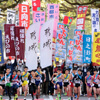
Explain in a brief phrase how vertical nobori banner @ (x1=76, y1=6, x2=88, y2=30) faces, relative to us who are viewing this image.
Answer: facing the viewer

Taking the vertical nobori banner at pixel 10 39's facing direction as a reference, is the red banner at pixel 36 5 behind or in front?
behind

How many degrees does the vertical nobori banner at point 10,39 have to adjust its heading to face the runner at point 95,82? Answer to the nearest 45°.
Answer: approximately 45° to its left

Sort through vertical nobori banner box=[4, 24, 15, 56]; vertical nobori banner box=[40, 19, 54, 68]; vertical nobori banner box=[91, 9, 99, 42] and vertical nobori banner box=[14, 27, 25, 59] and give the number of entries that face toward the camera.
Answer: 4

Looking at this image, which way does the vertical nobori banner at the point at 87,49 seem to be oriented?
toward the camera

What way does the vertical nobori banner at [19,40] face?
toward the camera

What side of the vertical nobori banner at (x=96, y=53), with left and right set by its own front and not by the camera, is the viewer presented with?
front

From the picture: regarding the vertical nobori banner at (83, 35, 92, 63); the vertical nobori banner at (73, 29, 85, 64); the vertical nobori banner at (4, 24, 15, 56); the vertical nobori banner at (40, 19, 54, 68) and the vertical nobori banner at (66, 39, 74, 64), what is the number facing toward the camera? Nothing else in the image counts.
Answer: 5

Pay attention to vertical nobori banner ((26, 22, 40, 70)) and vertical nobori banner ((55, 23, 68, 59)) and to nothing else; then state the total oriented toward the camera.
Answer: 2

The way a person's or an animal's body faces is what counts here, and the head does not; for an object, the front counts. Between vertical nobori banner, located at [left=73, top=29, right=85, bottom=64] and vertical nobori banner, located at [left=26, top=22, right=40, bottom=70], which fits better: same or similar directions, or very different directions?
same or similar directions

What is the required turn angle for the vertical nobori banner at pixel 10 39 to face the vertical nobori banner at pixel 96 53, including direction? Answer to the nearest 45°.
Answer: approximately 90° to its left

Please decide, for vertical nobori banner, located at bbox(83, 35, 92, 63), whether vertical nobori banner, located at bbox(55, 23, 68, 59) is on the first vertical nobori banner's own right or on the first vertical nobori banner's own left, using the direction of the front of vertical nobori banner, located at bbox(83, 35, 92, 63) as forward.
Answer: on the first vertical nobori banner's own right

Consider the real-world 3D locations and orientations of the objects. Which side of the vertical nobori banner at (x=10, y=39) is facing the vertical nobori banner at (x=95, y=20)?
left
